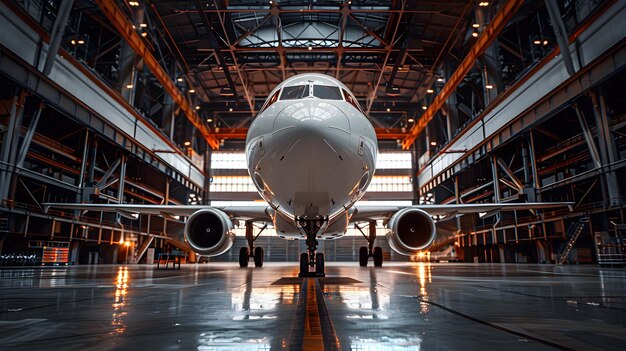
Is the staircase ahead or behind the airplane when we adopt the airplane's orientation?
behind

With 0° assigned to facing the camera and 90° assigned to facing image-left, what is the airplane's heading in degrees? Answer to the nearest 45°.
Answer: approximately 0°
